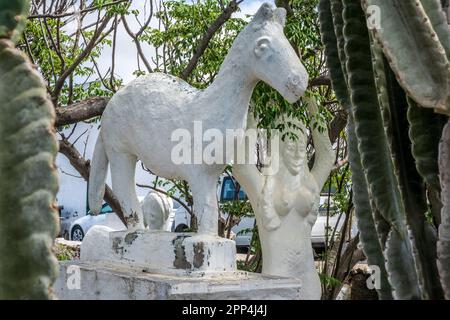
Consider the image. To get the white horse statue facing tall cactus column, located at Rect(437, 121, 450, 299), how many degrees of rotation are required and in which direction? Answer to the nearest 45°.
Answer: approximately 90° to its right

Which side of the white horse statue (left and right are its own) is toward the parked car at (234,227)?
left

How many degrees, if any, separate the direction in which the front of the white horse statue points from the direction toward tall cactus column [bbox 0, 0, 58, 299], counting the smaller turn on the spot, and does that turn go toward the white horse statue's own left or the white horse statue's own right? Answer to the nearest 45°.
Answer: approximately 90° to the white horse statue's own right

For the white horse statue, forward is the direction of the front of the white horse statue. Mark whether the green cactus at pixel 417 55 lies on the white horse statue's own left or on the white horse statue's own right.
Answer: on the white horse statue's own right

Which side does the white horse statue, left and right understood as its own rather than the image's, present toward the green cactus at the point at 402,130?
right

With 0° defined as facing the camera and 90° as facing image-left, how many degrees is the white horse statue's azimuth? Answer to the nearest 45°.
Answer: approximately 270°

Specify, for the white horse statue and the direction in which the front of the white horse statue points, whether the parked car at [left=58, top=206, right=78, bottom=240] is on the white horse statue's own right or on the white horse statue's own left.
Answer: on the white horse statue's own left
